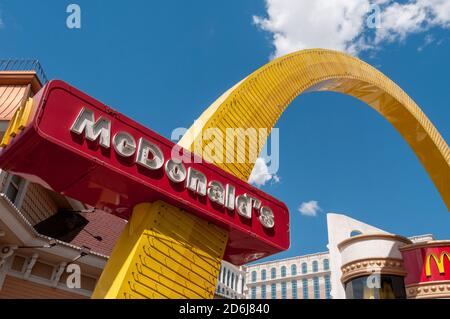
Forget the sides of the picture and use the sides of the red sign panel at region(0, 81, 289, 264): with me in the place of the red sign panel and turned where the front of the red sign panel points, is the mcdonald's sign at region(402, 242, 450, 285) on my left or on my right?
on my left
